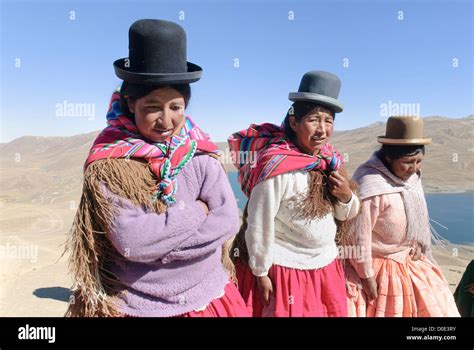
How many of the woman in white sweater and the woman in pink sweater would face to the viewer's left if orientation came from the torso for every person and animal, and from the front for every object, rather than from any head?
0

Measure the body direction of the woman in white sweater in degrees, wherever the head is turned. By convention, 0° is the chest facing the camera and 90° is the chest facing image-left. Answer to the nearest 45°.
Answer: approximately 315°
